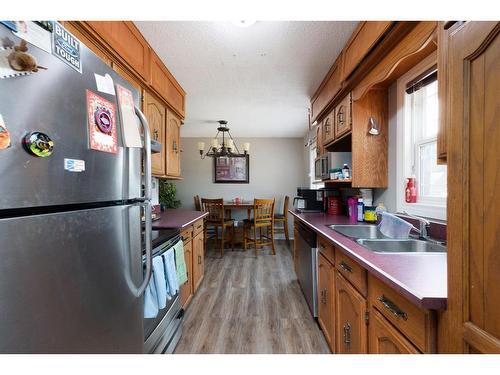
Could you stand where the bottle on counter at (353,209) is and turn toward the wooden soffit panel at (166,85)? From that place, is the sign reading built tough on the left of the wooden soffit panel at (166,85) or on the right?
left

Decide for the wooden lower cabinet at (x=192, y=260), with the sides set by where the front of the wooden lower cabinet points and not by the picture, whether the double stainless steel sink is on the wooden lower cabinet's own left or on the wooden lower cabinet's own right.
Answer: on the wooden lower cabinet's own right

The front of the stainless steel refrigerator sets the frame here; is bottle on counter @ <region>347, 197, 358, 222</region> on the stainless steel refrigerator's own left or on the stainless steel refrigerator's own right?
on the stainless steel refrigerator's own left

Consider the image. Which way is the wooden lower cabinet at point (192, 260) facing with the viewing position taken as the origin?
facing to the right of the viewer

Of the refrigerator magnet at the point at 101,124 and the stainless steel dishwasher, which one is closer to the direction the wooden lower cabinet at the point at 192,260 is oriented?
the stainless steel dishwasher

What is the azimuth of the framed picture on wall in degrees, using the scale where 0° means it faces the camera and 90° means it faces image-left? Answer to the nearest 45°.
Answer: approximately 0°

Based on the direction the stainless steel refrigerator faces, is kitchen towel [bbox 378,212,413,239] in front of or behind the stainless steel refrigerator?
in front

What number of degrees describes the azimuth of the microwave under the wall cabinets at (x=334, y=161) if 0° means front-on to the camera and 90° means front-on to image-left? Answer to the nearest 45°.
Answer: approximately 90°

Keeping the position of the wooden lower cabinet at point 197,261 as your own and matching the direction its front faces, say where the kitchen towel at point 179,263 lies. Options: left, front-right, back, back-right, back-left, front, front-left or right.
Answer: right

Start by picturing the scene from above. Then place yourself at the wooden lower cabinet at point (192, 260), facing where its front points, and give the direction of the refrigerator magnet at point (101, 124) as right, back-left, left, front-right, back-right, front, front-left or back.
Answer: right

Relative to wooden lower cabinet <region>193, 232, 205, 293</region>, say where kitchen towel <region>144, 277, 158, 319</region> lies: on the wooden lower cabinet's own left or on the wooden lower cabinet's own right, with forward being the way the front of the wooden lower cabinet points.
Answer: on the wooden lower cabinet's own right

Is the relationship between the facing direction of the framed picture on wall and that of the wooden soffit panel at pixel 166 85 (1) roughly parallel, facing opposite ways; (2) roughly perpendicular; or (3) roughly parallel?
roughly perpendicular

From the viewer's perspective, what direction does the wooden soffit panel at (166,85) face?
to the viewer's right

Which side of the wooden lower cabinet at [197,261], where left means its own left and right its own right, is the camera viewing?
right

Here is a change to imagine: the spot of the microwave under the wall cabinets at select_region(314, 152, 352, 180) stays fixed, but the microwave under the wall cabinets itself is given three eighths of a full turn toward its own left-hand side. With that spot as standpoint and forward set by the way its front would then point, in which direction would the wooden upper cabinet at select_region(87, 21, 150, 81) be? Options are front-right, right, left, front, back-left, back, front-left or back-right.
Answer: right

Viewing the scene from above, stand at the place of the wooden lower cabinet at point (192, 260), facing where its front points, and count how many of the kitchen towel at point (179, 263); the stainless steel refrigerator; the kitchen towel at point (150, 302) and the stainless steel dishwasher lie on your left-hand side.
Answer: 0

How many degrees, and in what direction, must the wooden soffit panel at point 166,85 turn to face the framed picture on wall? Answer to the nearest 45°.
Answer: approximately 45° to its left

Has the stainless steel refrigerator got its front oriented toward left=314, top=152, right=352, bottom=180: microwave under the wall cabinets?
no

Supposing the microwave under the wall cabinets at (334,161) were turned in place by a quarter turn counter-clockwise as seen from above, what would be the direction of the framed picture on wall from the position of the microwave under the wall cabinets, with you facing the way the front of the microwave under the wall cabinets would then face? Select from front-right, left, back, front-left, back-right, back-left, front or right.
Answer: back-right
